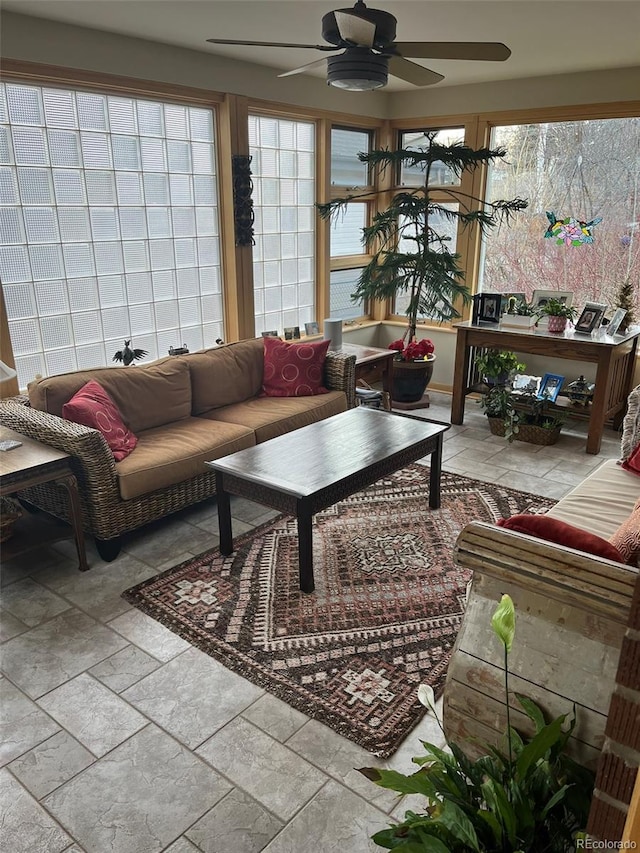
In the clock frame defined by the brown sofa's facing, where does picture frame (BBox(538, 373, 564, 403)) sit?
The picture frame is roughly at 10 o'clock from the brown sofa.

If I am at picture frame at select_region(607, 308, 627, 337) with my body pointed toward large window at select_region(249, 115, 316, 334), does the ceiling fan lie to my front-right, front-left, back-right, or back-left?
front-left

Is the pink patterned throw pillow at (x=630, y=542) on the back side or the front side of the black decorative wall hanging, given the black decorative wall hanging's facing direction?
on the front side

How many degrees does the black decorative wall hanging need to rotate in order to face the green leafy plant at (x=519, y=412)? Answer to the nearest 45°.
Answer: approximately 45° to its left

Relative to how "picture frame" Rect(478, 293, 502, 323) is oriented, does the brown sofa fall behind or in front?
in front

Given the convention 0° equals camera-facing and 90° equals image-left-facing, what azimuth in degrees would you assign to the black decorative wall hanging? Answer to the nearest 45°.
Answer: approximately 315°

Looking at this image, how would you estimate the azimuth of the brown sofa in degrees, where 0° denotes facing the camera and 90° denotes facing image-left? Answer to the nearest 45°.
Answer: approximately 315°

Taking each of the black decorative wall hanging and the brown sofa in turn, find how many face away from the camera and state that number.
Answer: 0

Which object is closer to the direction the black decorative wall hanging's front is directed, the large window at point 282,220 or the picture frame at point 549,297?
the picture frame

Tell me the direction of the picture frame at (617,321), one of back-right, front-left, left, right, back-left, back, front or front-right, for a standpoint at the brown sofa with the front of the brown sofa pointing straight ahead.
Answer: front-left

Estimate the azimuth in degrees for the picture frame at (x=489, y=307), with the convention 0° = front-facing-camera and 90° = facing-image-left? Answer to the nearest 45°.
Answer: approximately 45°

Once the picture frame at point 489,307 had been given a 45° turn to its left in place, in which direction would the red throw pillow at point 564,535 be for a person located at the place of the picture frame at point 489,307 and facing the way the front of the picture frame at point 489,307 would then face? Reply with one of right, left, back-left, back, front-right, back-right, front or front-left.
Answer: front

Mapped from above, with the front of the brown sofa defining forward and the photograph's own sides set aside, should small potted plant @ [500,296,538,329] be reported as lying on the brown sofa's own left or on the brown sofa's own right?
on the brown sofa's own left

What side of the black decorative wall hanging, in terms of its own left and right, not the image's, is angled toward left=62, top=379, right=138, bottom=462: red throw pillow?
right
